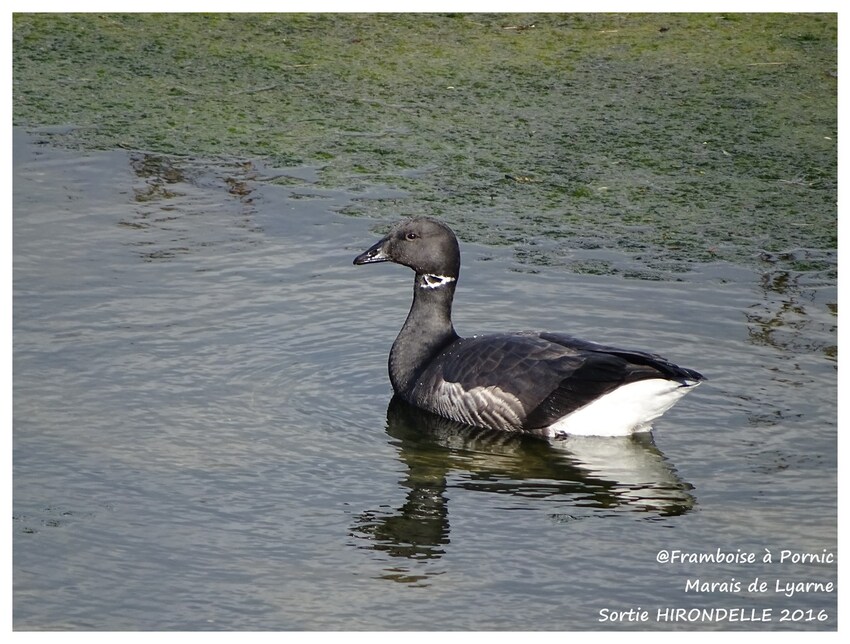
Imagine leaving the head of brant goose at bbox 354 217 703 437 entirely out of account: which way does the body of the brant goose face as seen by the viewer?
to the viewer's left
